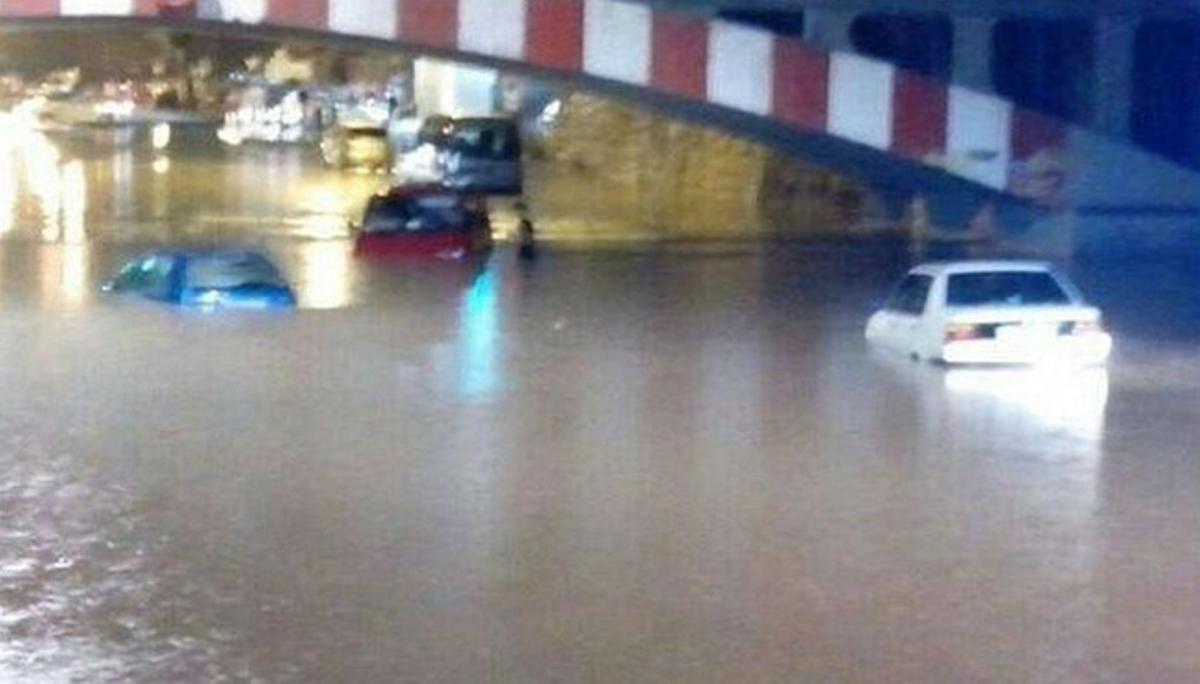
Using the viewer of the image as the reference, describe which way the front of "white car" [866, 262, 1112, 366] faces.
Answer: facing away from the viewer and to the left of the viewer

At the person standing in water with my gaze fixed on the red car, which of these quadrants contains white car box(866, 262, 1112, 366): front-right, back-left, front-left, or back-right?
back-left
